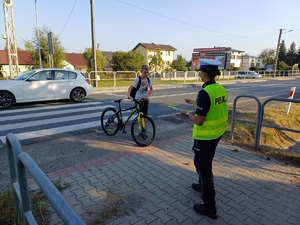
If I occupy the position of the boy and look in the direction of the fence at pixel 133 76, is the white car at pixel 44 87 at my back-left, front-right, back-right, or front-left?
front-left

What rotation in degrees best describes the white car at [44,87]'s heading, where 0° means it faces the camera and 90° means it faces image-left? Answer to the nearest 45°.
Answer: approximately 90°

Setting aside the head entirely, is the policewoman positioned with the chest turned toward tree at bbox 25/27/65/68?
yes

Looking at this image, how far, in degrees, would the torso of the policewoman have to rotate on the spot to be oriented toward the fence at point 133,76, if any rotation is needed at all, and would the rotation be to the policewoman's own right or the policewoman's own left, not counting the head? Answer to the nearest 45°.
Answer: approximately 45° to the policewoman's own right

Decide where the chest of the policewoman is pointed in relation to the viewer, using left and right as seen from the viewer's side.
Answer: facing away from the viewer and to the left of the viewer

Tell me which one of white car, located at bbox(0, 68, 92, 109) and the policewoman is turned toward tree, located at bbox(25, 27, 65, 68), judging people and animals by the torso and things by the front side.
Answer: the policewoman

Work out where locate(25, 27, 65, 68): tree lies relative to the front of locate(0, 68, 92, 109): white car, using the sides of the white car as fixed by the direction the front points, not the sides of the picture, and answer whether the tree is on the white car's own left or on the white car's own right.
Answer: on the white car's own right

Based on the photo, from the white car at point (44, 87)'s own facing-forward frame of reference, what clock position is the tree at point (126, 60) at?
The tree is roughly at 4 o'clock from the white car.

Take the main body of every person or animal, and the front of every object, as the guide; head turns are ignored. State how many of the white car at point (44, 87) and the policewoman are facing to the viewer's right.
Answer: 0

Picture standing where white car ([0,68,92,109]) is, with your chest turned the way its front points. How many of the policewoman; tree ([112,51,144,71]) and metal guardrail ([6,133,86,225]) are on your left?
2

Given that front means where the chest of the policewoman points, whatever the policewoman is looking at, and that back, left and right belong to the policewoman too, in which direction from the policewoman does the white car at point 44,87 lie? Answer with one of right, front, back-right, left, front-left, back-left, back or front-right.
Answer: front

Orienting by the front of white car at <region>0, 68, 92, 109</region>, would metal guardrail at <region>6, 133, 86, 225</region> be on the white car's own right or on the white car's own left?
on the white car's own left

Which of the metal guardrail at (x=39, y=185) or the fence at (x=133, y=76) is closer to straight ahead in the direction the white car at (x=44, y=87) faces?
the metal guardrail

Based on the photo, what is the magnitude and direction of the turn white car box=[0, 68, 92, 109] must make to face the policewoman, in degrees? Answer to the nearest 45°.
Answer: approximately 90° to its left

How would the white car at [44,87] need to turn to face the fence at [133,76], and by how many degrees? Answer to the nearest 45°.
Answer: approximately 135° to its right

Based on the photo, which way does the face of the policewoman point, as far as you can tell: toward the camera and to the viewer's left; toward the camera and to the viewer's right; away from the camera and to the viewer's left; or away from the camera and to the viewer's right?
away from the camera and to the viewer's left
